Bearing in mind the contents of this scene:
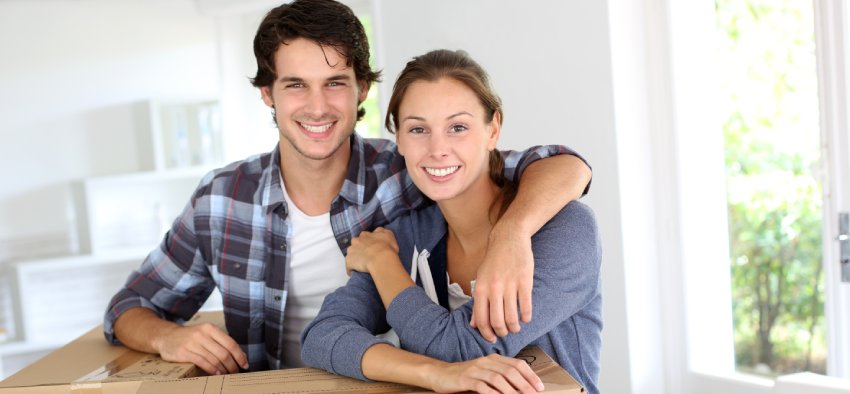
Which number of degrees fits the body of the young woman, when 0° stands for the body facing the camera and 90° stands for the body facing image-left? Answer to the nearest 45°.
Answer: approximately 45°

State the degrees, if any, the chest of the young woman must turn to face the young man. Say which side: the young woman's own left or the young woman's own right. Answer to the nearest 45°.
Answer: approximately 90° to the young woman's own right

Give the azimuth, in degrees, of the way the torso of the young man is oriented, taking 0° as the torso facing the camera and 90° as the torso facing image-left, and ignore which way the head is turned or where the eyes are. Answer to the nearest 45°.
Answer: approximately 0°
